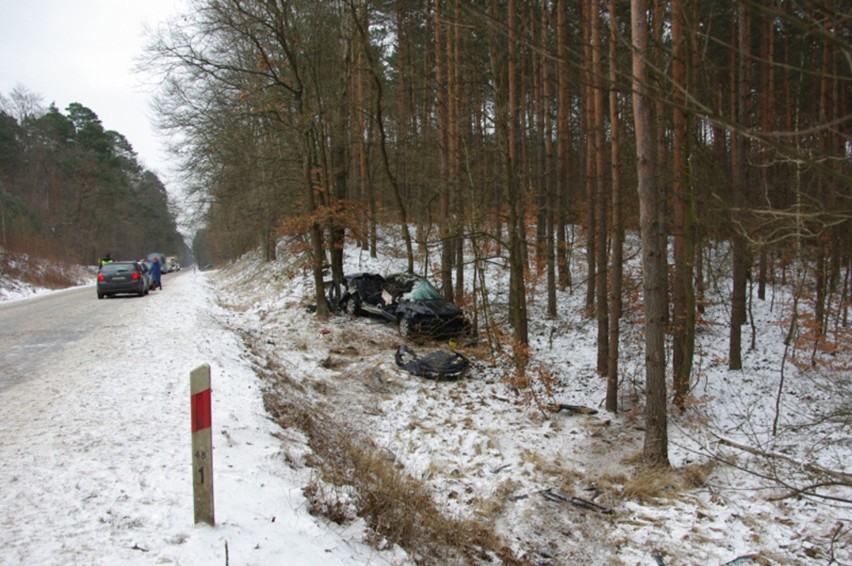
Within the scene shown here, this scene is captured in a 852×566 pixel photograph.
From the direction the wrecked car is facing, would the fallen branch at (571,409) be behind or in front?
in front

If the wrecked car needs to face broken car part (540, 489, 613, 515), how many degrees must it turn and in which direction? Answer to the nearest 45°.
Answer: approximately 45° to its right

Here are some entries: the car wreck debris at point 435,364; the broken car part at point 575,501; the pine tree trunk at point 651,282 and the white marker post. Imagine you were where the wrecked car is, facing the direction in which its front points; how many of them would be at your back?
0

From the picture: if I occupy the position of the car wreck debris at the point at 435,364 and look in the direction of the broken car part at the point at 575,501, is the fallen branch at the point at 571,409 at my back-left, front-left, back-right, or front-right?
front-left

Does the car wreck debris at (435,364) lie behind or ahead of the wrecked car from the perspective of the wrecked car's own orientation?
ahead

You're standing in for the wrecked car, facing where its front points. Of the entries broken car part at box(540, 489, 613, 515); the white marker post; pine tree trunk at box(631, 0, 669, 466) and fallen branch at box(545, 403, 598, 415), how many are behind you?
0

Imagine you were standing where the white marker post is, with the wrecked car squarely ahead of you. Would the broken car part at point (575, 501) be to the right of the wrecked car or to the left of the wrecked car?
right

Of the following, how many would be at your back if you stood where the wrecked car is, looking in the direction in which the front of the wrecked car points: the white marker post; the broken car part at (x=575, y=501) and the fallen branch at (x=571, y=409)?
0

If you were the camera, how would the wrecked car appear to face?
facing the viewer and to the right of the viewer

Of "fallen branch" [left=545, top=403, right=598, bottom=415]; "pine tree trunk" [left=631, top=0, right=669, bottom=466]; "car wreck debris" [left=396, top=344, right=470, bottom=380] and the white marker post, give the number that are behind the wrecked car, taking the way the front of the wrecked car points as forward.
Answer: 0

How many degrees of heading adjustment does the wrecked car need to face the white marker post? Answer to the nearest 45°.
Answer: approximately 45° to its right

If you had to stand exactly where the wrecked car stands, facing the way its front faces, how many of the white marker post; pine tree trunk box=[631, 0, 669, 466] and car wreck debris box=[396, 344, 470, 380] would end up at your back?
0
